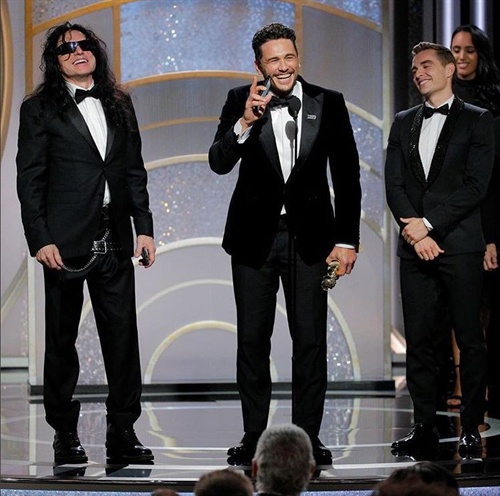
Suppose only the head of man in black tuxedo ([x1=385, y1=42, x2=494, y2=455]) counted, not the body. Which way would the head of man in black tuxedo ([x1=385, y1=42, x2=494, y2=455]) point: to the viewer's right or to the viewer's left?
to the viewer's left

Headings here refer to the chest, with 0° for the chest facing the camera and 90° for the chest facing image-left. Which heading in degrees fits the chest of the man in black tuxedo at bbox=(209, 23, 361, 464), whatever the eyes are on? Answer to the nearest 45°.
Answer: approximately 0°

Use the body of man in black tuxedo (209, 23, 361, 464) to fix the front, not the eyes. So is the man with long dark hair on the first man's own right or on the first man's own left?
on the first man's own right

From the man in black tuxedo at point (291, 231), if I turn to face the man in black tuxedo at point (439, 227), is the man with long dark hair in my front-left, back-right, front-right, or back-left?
back-left

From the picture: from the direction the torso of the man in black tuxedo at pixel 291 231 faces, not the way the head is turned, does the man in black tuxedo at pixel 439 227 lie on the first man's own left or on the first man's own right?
on the first man's own left

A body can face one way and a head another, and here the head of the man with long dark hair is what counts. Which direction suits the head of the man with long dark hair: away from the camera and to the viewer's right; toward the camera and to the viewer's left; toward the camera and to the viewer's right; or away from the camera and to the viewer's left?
toward the camera and to the viewer's right
